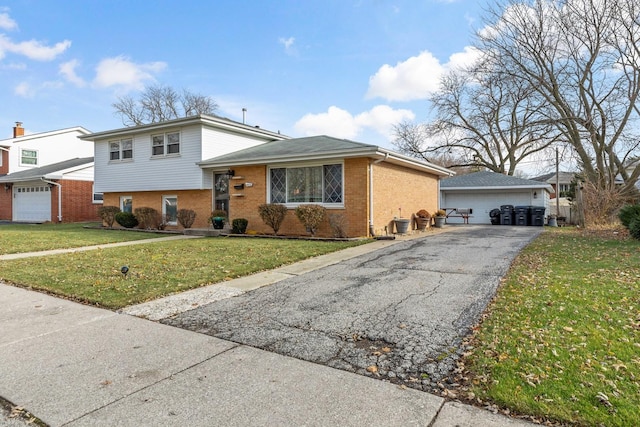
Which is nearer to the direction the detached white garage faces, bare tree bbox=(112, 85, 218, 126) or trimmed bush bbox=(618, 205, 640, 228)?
the trimmed bush

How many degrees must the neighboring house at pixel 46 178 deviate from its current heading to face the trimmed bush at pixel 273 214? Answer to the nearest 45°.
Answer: approximately 45° to its left

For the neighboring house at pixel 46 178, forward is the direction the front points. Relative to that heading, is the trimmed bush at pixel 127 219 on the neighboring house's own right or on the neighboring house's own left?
on the neighboring house's own left

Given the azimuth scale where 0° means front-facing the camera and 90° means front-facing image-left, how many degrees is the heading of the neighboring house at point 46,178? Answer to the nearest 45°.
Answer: approximately 45°

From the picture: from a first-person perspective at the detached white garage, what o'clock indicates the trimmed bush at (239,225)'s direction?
The trimmed bush is roughly at 1 o'clock from the detached white garage.

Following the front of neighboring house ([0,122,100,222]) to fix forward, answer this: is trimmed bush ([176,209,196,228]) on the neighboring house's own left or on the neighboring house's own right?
on the neighboring house's own left

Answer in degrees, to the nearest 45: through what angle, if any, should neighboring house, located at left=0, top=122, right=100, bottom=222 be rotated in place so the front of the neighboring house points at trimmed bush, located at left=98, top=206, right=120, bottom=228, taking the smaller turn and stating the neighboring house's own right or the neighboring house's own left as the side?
approximately 45° to the neighboring house's own left
